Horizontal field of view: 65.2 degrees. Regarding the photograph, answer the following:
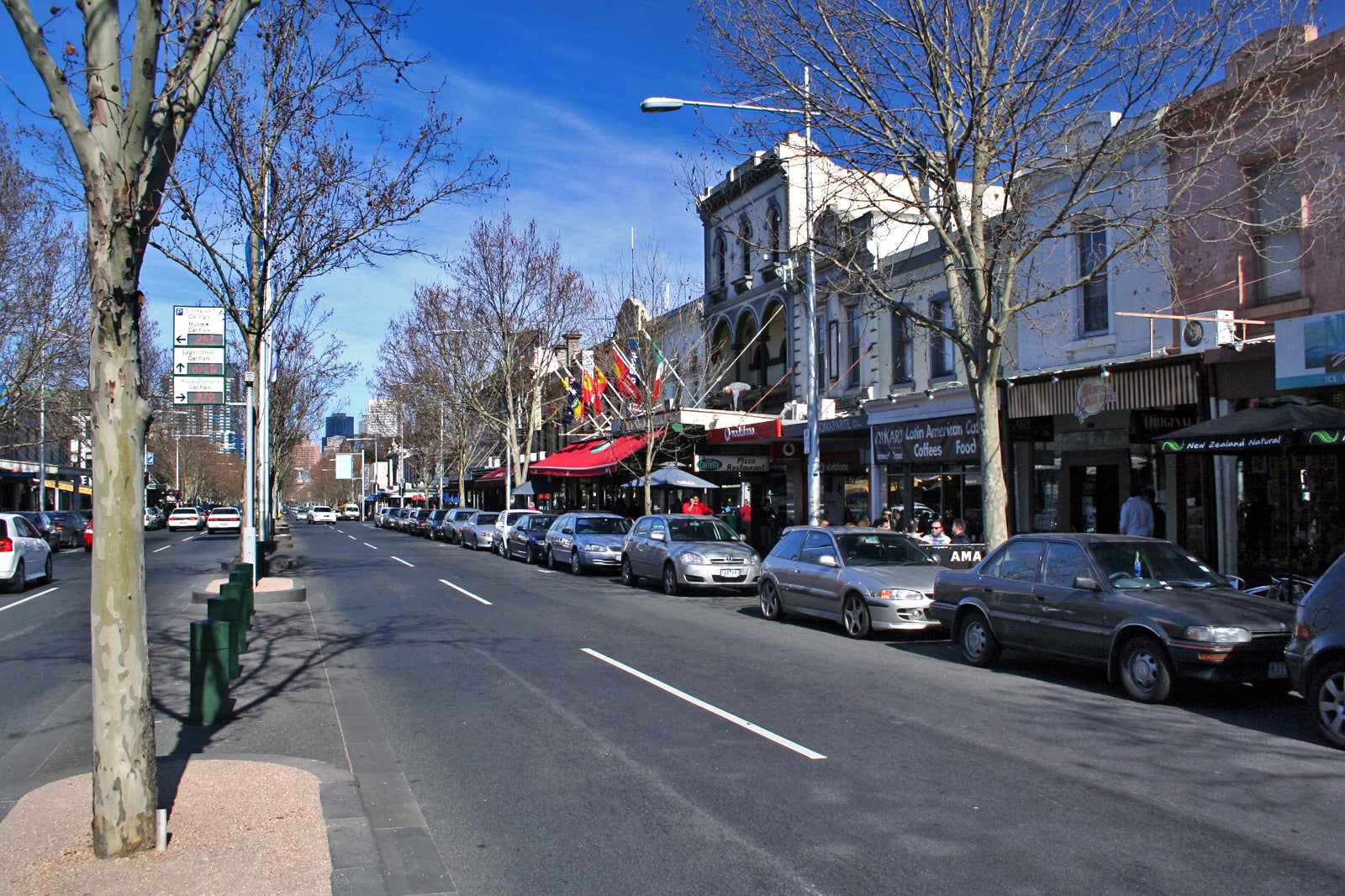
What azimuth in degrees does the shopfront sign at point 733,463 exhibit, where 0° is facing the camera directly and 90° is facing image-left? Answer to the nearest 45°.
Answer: approximately 0°

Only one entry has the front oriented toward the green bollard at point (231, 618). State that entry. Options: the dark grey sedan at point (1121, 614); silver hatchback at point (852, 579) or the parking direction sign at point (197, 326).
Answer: the parking direction sign

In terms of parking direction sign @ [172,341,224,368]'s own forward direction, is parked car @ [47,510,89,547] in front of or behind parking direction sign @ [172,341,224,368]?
behind

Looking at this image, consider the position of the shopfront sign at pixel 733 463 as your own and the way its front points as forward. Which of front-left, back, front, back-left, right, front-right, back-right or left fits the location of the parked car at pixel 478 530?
back-right

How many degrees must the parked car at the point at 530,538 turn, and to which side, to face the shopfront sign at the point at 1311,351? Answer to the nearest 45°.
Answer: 0° — it already faces it

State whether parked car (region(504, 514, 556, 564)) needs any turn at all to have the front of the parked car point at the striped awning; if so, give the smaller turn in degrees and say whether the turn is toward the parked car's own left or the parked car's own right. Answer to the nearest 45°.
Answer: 0° — it already faces it

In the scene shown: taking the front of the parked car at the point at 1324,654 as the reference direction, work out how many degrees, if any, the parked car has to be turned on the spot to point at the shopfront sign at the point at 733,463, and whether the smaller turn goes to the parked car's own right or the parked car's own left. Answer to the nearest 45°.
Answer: approximately 180°

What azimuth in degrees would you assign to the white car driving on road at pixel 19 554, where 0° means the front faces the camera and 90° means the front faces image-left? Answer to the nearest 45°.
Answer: approximately 225°

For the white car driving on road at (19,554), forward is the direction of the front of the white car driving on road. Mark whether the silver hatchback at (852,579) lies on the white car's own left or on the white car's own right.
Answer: on the white car's own right

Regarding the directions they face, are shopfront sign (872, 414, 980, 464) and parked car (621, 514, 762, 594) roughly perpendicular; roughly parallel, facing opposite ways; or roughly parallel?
roughly perpendicular
